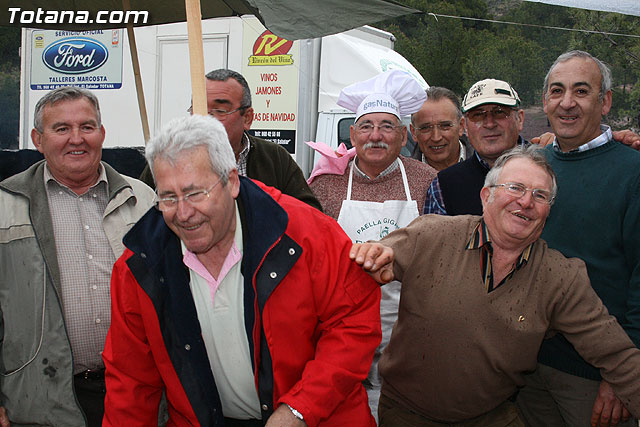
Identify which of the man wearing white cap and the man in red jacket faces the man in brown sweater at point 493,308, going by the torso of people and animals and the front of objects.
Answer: the man wearing white cap

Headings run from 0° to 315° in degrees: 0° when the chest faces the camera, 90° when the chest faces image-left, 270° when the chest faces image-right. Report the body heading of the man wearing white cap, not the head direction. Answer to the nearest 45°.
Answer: approximately 0°

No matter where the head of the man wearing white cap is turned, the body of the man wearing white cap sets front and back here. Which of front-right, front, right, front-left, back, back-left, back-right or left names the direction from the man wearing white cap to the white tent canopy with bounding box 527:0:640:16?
back-left

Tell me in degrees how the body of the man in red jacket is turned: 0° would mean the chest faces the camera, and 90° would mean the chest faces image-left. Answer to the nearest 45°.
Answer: approximately 45°

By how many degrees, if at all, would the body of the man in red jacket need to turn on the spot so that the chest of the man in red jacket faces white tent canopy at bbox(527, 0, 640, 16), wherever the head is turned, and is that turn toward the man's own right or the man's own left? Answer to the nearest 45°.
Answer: approximately 180°

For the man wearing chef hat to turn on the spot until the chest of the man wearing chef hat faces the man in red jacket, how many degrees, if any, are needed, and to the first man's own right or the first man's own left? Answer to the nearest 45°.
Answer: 0° — they already face them

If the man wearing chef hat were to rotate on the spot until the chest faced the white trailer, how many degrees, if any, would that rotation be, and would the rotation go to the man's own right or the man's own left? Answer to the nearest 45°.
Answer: approximately 135° to the man's own right

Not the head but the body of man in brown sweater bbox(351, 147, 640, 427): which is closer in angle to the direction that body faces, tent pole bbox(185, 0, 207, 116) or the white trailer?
the tent pole
